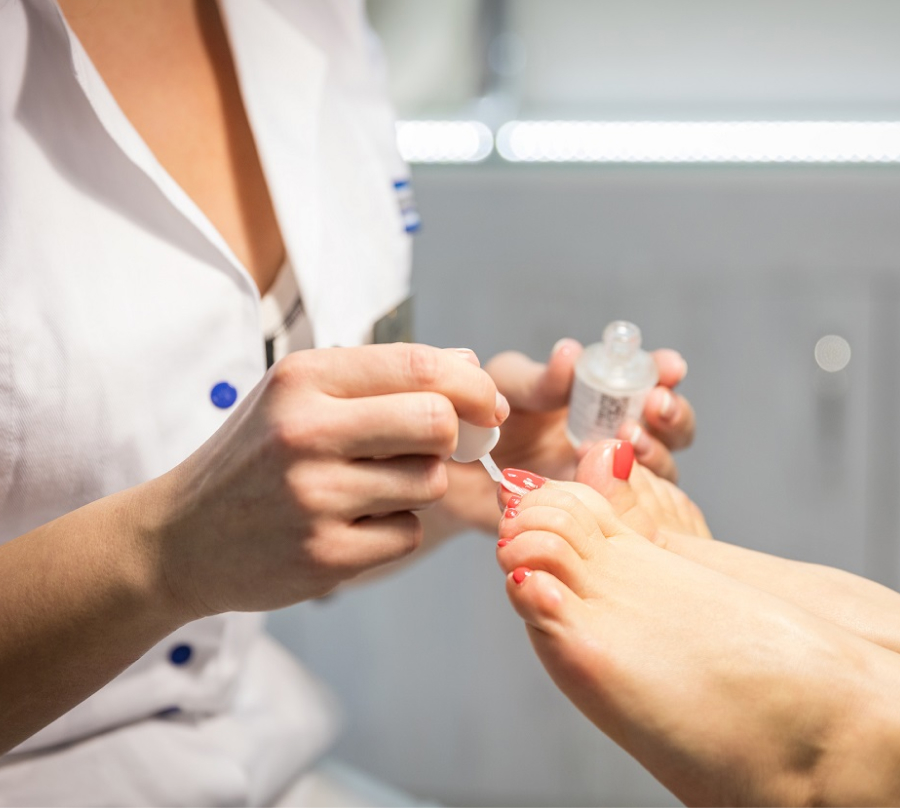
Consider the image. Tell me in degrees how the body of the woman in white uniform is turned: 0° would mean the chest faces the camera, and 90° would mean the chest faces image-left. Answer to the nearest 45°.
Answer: approximately 315°

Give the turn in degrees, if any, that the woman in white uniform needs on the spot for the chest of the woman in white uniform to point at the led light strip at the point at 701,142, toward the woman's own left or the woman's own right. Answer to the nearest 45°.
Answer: approximately 90° to the woman's own left

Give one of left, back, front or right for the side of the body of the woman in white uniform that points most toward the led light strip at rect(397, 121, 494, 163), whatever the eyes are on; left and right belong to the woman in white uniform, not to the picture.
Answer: left
